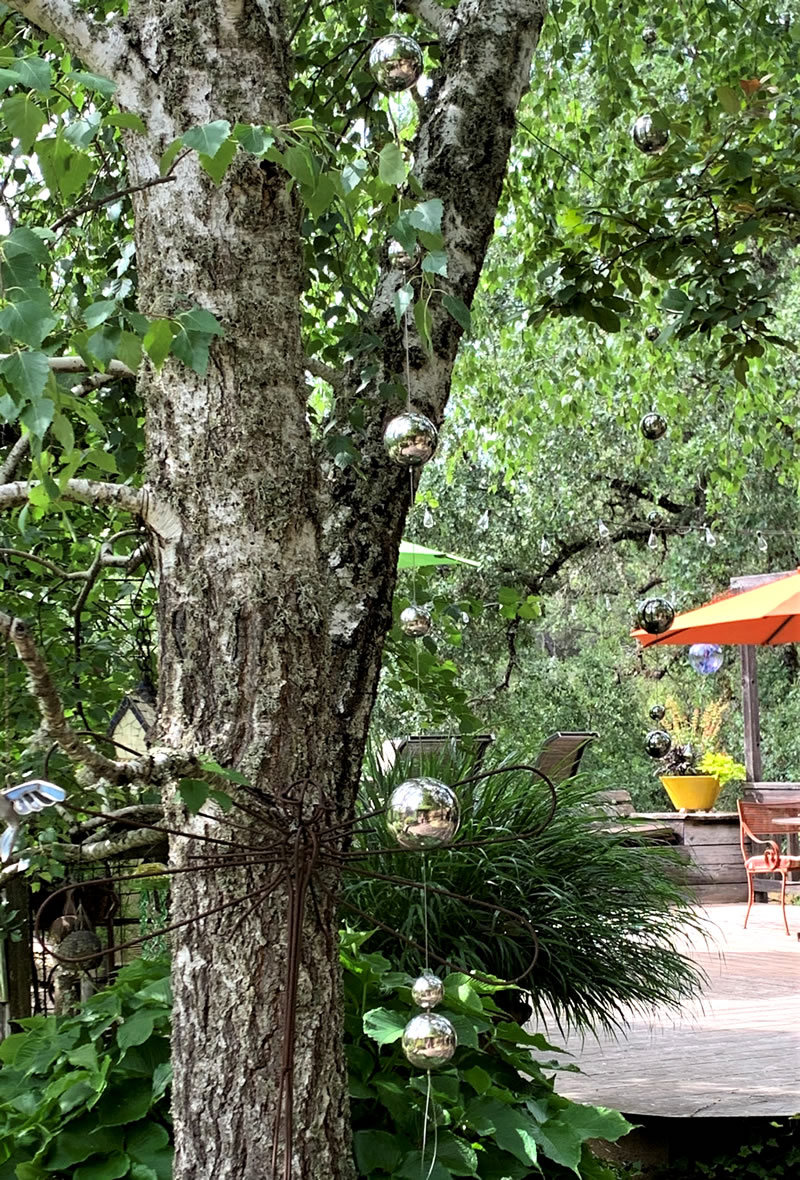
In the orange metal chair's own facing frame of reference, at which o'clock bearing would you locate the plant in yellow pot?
The plant in yellow pot is roughly at 7 o'clock from the orange metal chair.

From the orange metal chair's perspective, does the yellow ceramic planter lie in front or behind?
behind

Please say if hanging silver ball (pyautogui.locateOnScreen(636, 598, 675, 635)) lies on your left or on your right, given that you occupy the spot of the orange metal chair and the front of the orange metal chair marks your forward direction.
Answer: on your right

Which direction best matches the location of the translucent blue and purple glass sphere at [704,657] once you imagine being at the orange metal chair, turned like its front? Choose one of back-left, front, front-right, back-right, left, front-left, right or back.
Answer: back-left

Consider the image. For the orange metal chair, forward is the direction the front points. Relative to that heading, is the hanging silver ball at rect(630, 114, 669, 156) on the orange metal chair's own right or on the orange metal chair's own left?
on the orange metal chair's own right

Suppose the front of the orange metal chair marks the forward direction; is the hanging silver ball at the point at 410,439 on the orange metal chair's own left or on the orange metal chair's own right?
on the orange metal chair's own right

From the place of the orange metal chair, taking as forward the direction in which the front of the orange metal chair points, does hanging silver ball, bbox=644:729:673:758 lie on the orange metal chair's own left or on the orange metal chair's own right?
on the orange metal chair's own right

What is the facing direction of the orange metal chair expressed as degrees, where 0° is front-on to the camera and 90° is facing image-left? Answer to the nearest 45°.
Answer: approximately 315°

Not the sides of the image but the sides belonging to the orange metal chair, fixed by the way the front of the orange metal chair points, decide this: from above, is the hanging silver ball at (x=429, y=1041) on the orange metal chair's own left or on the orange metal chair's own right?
on the orange metal chair's own right

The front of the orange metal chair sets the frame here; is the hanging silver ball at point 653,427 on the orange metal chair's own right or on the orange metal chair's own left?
on the orange metal chair's own right

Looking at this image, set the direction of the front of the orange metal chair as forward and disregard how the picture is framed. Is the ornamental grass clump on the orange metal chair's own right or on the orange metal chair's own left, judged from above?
on the orange metal chair's own right
